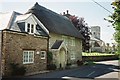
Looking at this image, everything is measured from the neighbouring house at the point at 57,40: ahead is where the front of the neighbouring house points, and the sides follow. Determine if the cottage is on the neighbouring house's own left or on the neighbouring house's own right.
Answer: on the neighbouring house's own right

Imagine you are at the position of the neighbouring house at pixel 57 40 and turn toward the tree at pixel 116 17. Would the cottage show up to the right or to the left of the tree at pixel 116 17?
right

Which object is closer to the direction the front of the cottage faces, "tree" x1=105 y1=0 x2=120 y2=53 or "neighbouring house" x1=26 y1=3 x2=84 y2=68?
the tree

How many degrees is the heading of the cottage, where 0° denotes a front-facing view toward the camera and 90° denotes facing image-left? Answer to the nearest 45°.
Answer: approximately 315°

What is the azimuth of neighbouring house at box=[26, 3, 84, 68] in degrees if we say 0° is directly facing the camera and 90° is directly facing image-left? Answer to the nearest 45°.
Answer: approximately 315°
